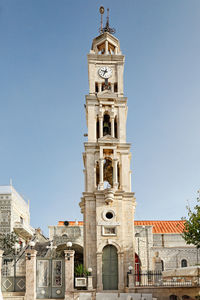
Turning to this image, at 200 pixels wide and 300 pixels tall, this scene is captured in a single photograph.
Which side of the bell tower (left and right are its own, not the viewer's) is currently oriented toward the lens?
front

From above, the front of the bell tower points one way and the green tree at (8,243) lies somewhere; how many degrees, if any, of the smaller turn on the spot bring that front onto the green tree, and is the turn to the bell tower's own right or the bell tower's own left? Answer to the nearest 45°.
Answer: approximately 135° to the bell tower's own right

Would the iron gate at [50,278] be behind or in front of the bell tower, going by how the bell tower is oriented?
in front

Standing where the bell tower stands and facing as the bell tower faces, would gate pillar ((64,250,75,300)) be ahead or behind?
ahead
